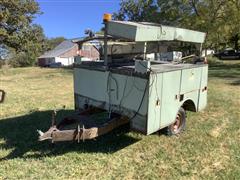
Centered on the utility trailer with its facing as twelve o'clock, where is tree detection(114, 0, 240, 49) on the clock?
The tree is roughly at 5 o'clock from the utility trailer.

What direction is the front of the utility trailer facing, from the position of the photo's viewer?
facing the viewer and to the left of the viewer

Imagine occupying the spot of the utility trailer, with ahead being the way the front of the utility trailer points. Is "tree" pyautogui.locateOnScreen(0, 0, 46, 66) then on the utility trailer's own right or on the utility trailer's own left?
on the utility trailer's own right
